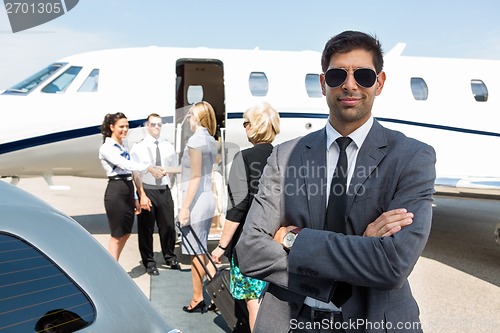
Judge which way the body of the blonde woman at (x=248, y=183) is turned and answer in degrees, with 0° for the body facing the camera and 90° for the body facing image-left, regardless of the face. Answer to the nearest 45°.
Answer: approximately 135°

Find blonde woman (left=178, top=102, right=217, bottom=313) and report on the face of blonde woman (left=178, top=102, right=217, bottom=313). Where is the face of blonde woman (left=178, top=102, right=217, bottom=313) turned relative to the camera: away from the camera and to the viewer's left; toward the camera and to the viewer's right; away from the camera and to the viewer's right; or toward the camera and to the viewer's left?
away from the camera and to the viewer's left

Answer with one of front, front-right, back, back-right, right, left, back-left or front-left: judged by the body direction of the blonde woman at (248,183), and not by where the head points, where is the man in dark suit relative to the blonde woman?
back-left

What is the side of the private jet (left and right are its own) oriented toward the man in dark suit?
left

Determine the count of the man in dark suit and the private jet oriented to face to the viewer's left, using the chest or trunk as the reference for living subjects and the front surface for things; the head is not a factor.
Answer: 1

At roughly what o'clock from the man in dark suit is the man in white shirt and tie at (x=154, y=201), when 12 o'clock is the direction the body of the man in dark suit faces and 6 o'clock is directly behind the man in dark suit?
The man in white shirt and tie is roughly at 5 o'clock from the man in dark suit.
